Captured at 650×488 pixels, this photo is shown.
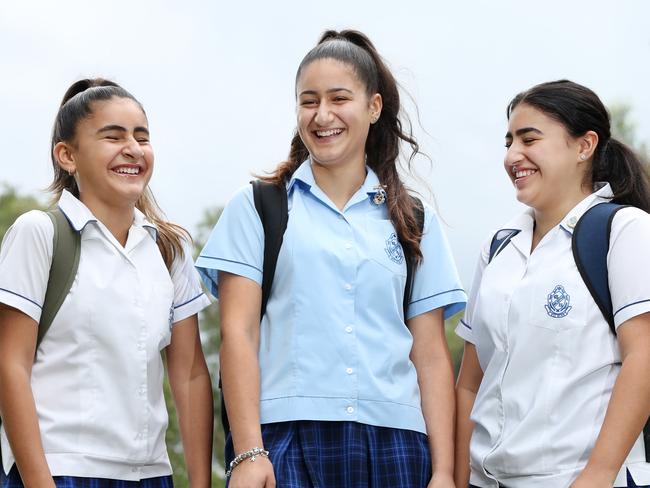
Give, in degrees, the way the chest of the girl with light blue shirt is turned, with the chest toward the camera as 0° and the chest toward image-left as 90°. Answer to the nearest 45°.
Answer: approximately 0°

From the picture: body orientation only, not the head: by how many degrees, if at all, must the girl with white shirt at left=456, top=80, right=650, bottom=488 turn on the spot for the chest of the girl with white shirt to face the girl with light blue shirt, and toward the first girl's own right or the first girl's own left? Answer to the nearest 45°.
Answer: approximately 45° to the first girl's own right

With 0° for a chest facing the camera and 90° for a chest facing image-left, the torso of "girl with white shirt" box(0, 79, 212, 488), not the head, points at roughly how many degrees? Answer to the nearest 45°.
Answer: approximately 315°

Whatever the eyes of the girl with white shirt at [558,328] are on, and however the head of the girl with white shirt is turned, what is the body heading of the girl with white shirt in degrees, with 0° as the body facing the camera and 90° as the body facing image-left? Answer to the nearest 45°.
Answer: approximately 45°

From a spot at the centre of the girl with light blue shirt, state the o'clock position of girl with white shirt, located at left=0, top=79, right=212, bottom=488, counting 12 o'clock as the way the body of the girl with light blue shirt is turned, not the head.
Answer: The girl with white shirt is roughly at 3 o'clock from the girl with light blue shirt.
